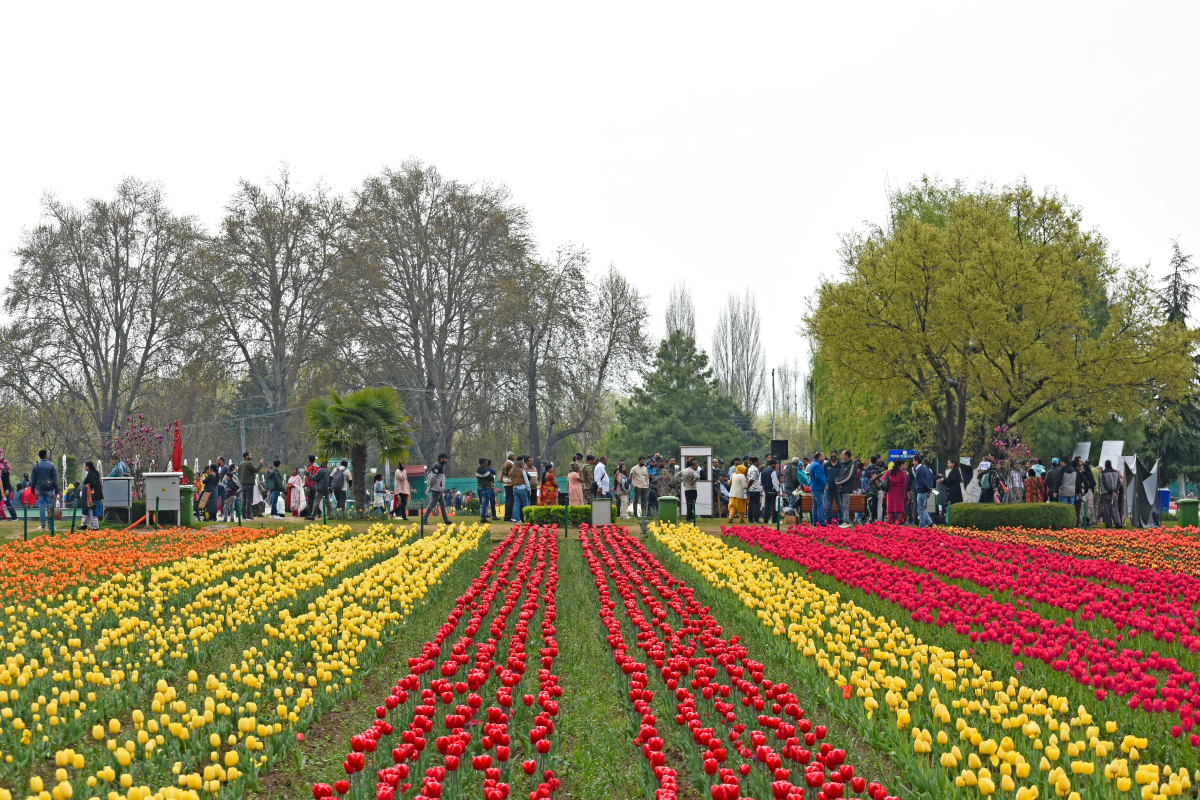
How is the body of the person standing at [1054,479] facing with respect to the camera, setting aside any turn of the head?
away from the camera

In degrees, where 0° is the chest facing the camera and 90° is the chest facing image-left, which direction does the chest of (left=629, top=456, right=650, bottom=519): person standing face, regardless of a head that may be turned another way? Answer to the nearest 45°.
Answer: approximately 0°

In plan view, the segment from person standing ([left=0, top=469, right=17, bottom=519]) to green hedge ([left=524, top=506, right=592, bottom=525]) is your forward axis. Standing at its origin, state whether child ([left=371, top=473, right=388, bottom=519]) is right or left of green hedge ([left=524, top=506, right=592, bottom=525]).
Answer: left
